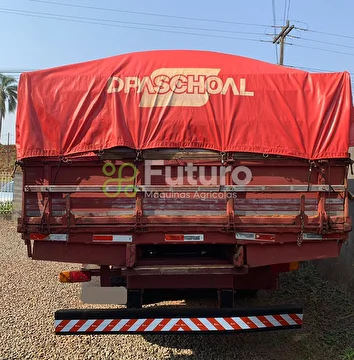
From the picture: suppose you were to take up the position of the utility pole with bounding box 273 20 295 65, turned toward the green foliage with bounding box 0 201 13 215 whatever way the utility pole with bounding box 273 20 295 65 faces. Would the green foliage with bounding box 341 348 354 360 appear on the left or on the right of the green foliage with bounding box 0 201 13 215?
left

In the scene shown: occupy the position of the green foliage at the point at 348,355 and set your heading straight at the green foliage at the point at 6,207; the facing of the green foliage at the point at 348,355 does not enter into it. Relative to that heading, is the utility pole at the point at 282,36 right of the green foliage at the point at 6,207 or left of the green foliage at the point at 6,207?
right

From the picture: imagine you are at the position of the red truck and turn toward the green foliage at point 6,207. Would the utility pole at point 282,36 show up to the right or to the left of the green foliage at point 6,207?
right

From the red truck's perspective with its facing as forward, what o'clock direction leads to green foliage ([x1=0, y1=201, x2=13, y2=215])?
The green foliage is roughly at 11 o'clock from the red truck.

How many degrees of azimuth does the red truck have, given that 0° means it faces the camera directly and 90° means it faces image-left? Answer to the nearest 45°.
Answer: approximately 180°

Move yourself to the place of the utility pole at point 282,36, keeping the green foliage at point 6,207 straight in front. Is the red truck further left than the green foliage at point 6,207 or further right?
left

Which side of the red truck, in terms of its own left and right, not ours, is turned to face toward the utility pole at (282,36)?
front
